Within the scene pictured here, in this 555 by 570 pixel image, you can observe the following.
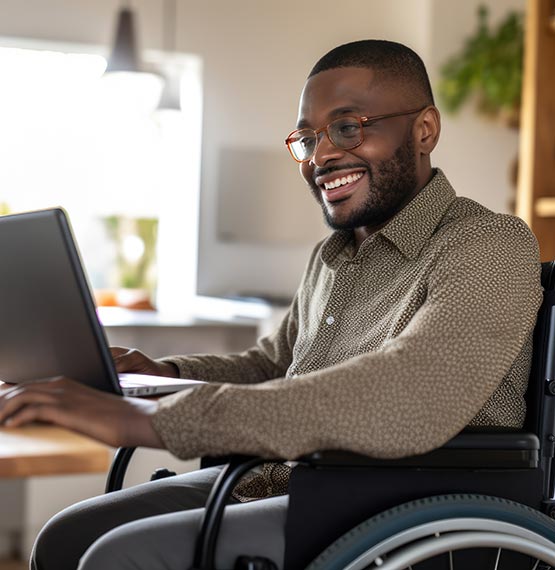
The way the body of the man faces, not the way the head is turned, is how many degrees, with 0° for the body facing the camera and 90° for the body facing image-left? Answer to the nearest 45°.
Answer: approximately 45°

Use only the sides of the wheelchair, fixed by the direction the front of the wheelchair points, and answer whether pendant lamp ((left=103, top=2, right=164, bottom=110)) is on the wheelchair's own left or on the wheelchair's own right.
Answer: on the wheelchair's own right

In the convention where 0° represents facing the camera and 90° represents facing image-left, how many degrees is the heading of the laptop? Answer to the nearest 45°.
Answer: approximately 225°

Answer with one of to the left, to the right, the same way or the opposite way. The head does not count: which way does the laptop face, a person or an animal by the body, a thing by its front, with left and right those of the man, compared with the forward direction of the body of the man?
the opposite way

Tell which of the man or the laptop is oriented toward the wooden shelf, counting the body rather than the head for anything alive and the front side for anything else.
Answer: the laptop

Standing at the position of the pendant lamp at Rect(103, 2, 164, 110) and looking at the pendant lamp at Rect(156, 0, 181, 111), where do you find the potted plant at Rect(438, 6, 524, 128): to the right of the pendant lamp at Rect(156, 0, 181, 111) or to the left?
right

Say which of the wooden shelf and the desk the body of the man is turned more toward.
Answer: the desk

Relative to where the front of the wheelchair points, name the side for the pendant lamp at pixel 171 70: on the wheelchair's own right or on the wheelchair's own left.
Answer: on the wheelchair's own right

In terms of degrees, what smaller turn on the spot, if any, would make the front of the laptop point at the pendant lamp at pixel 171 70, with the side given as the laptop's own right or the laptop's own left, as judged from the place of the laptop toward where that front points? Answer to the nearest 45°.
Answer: approximately 45° to the laptop's own left

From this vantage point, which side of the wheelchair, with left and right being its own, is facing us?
left

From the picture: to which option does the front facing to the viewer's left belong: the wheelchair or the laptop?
the wheelchair

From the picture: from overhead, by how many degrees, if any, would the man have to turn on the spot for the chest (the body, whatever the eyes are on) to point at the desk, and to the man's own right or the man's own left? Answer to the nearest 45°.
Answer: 0° — they already face it

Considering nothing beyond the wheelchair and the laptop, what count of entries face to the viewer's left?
1

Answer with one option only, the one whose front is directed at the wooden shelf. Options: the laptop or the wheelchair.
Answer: the laptop
